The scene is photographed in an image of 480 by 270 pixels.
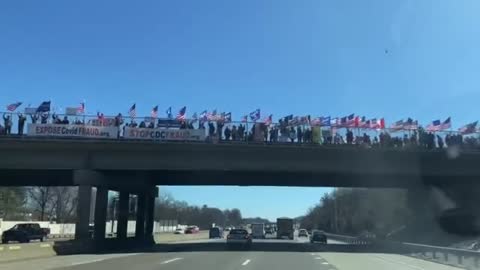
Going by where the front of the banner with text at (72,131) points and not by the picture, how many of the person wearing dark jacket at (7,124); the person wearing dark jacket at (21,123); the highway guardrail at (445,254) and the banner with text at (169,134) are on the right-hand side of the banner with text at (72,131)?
2

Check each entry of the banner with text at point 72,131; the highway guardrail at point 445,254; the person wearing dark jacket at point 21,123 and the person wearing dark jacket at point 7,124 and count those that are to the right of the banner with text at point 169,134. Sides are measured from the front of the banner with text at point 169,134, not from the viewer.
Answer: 3

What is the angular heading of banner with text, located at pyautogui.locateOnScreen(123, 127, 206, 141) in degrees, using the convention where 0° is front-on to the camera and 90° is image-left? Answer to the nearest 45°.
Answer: approximately 0°

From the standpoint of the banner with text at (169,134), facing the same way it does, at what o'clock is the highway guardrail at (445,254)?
The highway guardrail is roughly at 10 o'clock from the banner with text.

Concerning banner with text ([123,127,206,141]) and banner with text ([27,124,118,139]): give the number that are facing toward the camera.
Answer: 2

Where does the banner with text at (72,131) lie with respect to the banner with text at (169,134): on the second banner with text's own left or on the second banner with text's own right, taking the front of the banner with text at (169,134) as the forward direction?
on the second banner with text's own right

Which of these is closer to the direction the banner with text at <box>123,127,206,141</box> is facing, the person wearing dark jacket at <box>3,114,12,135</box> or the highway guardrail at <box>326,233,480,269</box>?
the highway guardrail

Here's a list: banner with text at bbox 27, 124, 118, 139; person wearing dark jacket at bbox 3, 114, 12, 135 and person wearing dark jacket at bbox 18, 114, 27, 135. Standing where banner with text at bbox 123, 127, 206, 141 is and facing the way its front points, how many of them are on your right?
3

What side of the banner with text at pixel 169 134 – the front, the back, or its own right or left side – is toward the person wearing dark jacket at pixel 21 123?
right

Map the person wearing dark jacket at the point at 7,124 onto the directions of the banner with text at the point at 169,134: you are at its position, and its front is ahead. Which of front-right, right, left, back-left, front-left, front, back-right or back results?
right

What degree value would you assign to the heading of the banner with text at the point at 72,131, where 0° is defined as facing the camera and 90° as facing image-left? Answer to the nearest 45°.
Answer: approximately 0°
